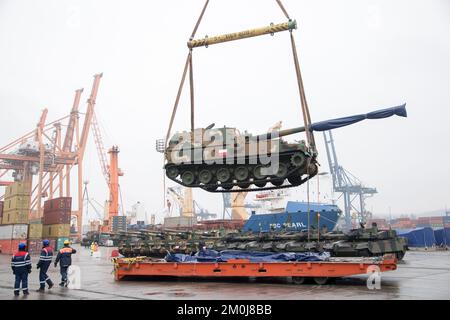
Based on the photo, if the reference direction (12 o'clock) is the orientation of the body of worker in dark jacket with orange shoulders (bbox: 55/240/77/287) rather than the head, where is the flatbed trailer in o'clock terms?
The flatbed trailer is roughly at 4 o'clock from the worker in dark jacket with orange shoulders.

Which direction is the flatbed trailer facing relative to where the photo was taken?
to the viewer's left

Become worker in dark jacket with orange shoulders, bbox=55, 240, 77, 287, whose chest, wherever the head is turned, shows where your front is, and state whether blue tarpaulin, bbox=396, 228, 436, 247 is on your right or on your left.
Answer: on your right

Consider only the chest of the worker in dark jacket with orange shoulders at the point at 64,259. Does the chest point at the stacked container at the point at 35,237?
yes

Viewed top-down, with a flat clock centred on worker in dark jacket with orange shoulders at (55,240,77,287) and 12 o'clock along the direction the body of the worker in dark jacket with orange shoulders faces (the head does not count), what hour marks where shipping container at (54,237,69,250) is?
The shipping container is roughly at 12 o'clock from the worker in dark jacket with orange shoulders.

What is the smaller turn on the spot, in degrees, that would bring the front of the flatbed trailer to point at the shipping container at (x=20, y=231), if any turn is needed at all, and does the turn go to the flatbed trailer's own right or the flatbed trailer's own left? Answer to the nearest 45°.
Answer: approximately 45° to the flatbed trailer's own right

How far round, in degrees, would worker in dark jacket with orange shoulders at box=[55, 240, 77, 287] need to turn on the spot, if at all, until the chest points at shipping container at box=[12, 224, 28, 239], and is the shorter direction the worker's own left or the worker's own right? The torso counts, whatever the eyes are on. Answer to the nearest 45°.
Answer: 0° — they already face it

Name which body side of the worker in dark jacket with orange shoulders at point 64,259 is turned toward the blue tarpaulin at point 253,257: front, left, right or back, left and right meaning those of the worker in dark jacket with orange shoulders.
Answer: right

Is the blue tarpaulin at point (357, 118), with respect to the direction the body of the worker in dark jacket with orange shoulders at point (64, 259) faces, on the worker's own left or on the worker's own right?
on the worker's own right

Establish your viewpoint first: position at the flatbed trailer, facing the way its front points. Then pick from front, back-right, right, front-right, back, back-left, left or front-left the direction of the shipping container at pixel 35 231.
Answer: front-right

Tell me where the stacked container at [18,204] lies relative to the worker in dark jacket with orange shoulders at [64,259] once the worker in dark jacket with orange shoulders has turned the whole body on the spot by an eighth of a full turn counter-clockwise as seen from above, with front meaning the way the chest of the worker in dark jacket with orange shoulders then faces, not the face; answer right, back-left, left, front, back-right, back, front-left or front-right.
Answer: front-right

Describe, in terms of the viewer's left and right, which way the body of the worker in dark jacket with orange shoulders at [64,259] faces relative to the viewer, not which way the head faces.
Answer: facing away from the viewer
